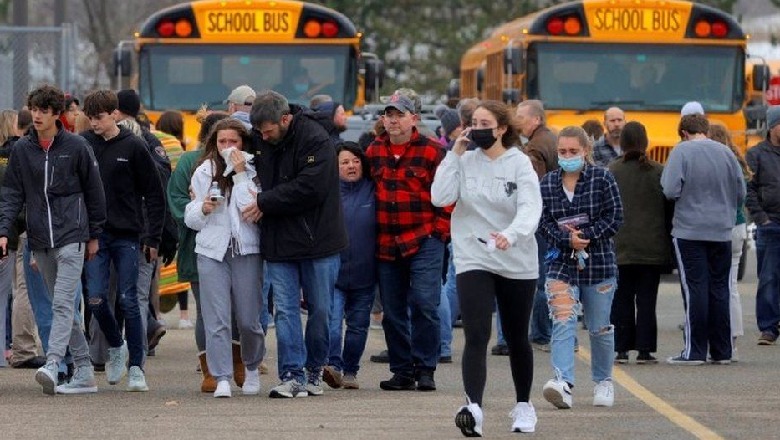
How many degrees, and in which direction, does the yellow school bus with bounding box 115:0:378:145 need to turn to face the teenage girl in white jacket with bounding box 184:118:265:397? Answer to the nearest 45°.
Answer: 0° — it already faces them

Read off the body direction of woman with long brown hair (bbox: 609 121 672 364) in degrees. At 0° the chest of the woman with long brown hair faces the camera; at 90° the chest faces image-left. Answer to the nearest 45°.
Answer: approximately 180°

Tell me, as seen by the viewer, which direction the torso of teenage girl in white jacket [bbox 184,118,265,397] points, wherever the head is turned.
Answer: toward the camera

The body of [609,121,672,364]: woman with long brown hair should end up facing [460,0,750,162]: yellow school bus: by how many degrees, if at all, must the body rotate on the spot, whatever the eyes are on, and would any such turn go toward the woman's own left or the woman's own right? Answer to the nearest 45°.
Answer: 0° — they already face it

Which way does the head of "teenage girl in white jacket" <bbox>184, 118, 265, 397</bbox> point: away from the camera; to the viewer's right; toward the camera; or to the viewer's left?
toward the camera

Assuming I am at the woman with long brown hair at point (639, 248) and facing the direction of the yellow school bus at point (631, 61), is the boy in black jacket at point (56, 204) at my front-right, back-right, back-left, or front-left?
back-left

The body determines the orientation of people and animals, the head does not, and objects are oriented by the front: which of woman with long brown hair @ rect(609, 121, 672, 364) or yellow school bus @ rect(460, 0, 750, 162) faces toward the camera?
the yellow school bus

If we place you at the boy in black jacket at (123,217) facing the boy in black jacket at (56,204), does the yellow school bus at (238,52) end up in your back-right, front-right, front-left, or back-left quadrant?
back-right

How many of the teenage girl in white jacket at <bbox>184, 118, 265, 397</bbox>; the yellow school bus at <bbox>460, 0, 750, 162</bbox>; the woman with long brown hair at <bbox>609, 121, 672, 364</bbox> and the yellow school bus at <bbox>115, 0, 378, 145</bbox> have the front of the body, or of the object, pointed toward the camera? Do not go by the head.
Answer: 3

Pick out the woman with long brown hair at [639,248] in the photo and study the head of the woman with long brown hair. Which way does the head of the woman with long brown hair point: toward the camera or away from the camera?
away from the camera

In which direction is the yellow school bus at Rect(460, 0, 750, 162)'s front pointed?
toward the camera

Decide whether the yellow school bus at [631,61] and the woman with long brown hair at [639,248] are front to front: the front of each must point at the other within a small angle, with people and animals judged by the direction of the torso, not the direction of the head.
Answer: yes

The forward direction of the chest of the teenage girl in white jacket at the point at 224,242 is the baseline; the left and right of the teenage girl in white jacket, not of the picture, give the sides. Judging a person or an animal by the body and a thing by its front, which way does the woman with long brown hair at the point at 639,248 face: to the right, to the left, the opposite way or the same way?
the opposite way

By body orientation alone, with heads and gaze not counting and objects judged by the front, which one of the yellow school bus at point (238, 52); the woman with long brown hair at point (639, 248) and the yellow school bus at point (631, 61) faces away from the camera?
the woman with long brown hair

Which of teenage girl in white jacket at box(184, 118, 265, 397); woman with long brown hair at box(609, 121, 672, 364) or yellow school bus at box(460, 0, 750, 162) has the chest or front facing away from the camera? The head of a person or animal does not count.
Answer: the woman with long brown hair
